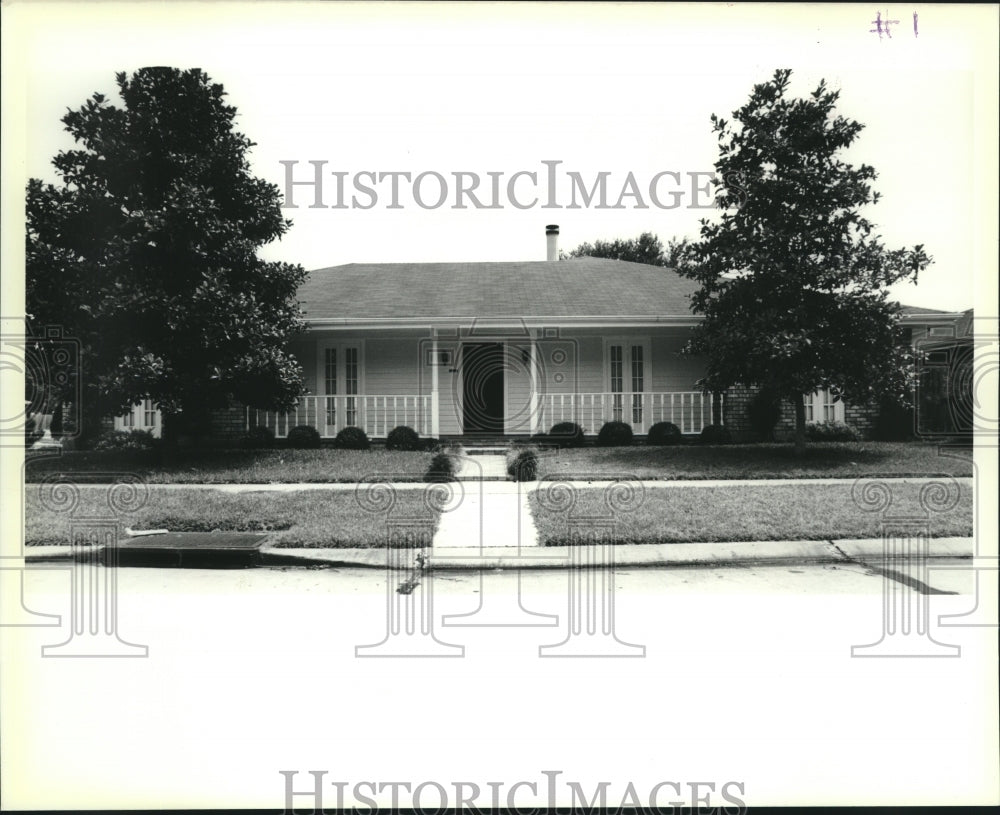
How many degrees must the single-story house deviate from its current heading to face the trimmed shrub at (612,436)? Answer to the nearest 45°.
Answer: approximately 45° to its left

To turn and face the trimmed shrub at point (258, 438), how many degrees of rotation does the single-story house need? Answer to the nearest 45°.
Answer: approximately 90° to its right

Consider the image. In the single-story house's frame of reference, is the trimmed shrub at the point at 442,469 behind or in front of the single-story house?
in front

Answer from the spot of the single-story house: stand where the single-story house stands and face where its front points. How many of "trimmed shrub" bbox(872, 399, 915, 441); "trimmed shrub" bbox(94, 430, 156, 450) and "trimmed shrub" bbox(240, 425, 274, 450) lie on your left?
1

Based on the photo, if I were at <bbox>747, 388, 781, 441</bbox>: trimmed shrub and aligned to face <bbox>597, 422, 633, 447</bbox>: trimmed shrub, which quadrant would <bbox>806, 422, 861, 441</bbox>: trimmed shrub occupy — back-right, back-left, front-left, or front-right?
back-left

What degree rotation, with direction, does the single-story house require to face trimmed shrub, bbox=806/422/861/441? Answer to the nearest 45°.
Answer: approximately 90° to its left

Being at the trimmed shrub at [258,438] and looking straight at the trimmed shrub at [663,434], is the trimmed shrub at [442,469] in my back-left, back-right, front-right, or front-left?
front-right

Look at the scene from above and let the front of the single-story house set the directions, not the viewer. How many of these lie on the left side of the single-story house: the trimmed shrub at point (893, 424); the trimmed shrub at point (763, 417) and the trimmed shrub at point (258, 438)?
2

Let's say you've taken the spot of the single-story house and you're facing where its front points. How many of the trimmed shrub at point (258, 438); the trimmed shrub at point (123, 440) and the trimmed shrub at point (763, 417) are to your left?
1

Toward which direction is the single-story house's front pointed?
toward the camera

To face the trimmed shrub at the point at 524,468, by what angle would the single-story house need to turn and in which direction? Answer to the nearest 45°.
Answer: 0° — it already faces it
